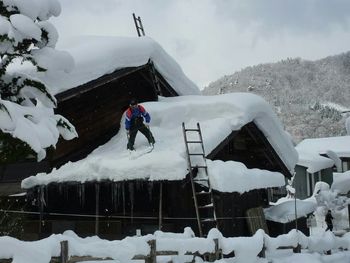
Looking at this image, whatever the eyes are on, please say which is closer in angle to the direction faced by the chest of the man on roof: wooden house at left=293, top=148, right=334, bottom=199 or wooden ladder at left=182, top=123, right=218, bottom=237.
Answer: the wooden ladder

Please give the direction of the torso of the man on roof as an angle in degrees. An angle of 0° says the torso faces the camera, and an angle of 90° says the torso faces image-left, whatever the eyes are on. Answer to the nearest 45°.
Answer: approximately 0°

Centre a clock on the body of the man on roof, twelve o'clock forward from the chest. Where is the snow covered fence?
The snow covered fence is roughly at 12 o'clock from the man on roof.

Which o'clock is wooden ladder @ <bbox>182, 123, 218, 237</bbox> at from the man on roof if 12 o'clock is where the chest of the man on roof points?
The wooden ladder is roughly at 10 o'clock from the man on roof.

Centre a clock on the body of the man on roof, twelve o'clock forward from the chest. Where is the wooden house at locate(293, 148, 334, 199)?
The wooden house is roughly at 7 o'clock from the man on roof.

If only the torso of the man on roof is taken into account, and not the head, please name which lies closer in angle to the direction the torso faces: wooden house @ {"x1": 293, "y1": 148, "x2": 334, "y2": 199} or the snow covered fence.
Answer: the snow covered fence

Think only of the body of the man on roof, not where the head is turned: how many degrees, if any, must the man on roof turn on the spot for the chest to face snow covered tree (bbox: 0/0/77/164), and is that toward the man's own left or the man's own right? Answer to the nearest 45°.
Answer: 0° — they already face it
